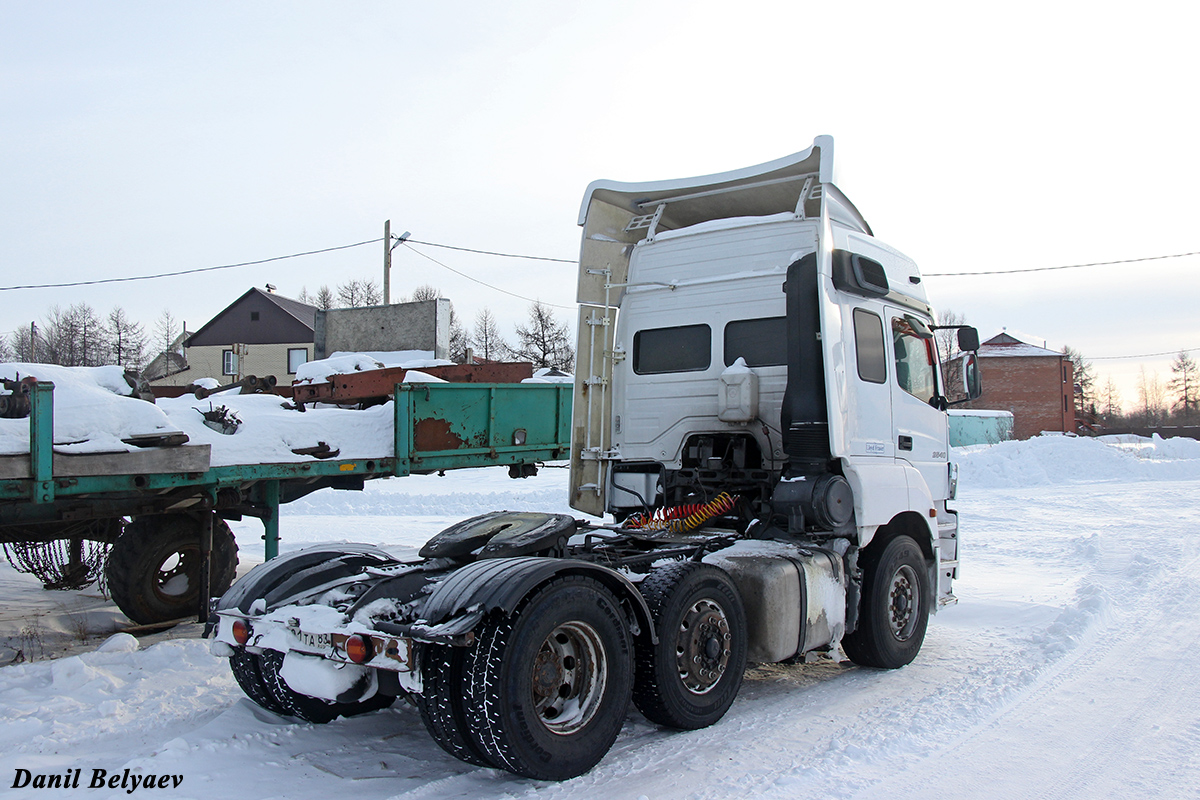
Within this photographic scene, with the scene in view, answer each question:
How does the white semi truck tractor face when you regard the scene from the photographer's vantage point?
facing away from the viewer and to the right of the viewer

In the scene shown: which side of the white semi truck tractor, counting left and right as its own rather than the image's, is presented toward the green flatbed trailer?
left
